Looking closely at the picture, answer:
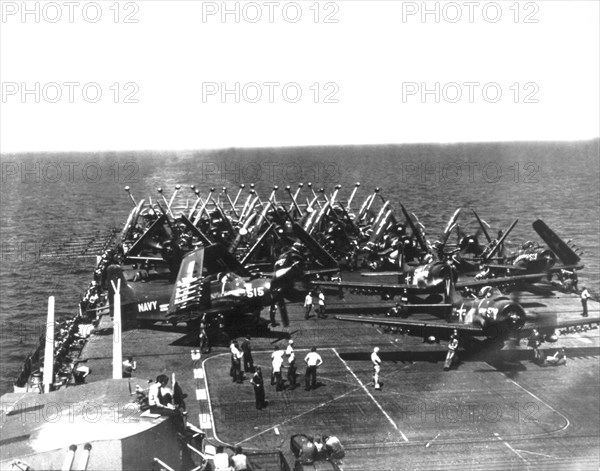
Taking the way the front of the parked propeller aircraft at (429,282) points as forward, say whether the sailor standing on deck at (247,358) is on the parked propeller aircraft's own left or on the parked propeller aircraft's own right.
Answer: on the parked propeller aircraft's own right

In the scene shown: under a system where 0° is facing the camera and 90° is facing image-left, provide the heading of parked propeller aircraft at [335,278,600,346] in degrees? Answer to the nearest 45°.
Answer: approximately 315°

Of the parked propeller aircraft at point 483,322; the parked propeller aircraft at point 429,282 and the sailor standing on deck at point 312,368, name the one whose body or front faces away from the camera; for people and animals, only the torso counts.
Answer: the sailor standing on deck

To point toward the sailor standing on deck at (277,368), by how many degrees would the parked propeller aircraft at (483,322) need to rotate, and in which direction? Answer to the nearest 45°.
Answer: approximately 90° to its right

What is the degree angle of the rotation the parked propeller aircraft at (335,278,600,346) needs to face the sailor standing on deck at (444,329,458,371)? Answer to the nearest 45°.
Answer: approximately 90° to its right

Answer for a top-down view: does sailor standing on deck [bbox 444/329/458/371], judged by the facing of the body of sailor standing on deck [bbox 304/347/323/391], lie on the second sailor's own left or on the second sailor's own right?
on the second sailor's own right

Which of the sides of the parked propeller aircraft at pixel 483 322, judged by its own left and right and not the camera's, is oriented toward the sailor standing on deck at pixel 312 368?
right

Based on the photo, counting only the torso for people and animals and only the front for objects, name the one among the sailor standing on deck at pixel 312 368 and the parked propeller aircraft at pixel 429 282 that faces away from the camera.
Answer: the sailor standing on deck

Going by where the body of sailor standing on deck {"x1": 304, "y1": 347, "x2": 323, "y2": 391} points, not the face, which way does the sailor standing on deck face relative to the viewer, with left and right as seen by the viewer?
facing away from the viewer

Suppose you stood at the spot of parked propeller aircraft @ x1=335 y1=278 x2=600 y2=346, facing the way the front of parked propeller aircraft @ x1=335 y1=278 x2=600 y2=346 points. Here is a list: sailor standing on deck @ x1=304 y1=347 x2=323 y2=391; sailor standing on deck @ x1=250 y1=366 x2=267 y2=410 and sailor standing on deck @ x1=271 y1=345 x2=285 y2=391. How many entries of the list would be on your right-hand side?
3

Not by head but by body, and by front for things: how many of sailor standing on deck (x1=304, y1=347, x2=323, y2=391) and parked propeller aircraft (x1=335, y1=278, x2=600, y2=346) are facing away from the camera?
1

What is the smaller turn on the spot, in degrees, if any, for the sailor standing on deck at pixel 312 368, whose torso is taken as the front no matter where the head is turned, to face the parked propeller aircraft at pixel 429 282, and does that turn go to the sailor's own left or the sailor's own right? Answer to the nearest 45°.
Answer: approximately 45° to the sailor's own right
